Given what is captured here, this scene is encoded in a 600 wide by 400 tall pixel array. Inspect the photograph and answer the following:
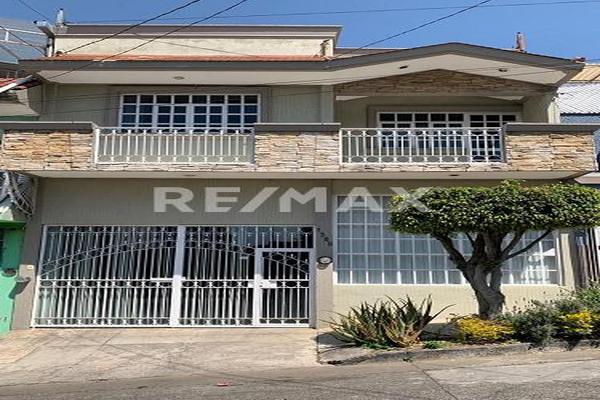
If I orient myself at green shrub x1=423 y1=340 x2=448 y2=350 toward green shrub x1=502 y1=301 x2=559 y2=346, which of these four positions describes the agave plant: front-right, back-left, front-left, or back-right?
back-left

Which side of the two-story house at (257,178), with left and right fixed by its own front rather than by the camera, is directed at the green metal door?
right

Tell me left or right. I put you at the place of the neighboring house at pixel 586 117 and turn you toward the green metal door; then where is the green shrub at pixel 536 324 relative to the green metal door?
left

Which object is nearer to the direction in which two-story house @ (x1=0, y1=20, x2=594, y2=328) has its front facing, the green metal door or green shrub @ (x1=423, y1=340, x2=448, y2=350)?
the green shrub

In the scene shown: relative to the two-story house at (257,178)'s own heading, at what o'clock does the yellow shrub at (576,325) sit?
The yellow shrub is roughly at 10 o'clock from the two-story house.

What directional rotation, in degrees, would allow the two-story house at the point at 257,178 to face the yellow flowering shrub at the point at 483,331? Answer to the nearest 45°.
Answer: approximately 45° to its left

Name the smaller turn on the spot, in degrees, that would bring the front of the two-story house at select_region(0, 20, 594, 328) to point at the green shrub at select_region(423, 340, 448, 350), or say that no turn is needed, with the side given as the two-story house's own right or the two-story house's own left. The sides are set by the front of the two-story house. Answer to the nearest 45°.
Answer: approximately 45° to the two-story house's own left

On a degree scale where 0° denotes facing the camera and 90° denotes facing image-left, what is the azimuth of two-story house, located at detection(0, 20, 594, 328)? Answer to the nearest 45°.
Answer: approximately 0°

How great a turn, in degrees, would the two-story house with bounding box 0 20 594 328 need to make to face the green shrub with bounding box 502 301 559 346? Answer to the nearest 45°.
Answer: approximately 45° to its left

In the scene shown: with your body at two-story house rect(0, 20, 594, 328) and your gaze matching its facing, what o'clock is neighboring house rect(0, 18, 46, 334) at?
The neighboring house is roughly at 3 o'clock from the two-story house.

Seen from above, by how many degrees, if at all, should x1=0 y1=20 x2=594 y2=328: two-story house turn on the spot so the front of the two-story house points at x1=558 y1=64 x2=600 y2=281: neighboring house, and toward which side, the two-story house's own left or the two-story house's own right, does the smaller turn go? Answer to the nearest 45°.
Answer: approximately 90° to the two-story house's own left

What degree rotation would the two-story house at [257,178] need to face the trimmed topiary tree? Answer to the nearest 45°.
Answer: approximately 45° to its left
